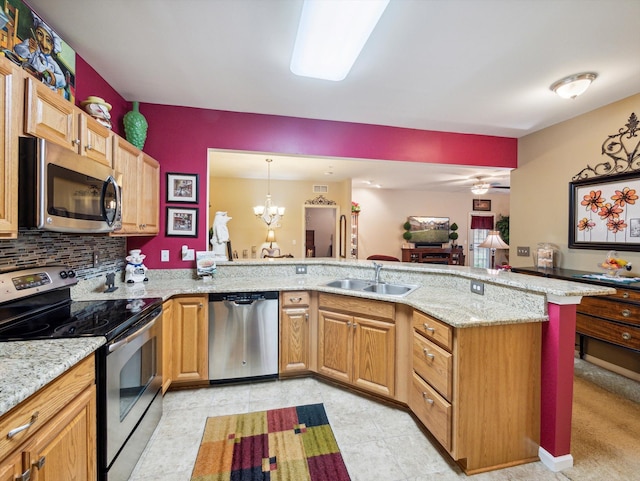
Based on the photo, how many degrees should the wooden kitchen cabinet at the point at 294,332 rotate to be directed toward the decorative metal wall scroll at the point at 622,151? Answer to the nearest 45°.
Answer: approximately 90° to its left

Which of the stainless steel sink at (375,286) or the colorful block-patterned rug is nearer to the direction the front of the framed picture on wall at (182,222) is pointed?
the colorful block-patterned rug

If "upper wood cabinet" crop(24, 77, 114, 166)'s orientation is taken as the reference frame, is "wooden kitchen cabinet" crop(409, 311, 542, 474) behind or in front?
in front

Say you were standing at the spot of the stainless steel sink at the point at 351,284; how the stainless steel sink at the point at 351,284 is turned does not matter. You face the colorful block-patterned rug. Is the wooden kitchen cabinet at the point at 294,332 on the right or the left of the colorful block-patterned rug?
right

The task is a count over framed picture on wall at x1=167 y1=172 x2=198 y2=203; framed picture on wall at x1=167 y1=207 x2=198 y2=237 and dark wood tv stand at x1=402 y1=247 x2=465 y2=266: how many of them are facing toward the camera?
3

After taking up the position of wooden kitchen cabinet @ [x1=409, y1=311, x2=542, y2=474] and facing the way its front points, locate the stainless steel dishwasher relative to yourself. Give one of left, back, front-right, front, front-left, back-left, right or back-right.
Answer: front-right

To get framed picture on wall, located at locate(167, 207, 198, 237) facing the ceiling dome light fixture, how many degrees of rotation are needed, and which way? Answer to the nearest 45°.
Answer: approximately 45° to its left

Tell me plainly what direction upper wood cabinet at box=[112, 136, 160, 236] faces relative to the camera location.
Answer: facing the viewer and to the right of the viewer

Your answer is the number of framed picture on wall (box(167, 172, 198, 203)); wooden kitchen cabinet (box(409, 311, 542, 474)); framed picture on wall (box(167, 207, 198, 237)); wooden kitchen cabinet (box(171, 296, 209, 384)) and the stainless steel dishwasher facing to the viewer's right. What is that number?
0

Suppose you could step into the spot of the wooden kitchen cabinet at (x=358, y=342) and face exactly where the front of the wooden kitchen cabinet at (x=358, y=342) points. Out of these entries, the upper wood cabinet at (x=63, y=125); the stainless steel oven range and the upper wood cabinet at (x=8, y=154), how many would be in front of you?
3

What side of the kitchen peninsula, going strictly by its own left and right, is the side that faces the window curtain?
back

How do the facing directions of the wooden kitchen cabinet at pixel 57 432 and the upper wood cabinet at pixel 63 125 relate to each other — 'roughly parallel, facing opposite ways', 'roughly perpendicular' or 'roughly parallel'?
roughly parallel

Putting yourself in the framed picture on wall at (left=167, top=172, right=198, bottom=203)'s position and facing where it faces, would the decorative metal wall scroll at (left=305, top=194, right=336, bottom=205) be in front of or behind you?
behind

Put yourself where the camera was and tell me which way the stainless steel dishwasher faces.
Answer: facing the viewer

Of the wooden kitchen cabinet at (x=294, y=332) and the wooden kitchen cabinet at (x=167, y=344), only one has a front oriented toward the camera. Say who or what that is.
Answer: the wooden kitchen cabinet at (x=294, y=332)

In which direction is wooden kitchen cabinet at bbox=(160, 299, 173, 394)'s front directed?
to the viewer's right

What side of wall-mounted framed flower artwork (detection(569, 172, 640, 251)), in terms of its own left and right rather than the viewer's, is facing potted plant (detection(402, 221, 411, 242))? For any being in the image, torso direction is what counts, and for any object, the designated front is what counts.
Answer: right

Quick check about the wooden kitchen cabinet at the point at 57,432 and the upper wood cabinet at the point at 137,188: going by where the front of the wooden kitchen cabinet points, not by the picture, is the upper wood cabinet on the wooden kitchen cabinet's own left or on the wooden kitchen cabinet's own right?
on the wooden kitchen cabinet's own left
